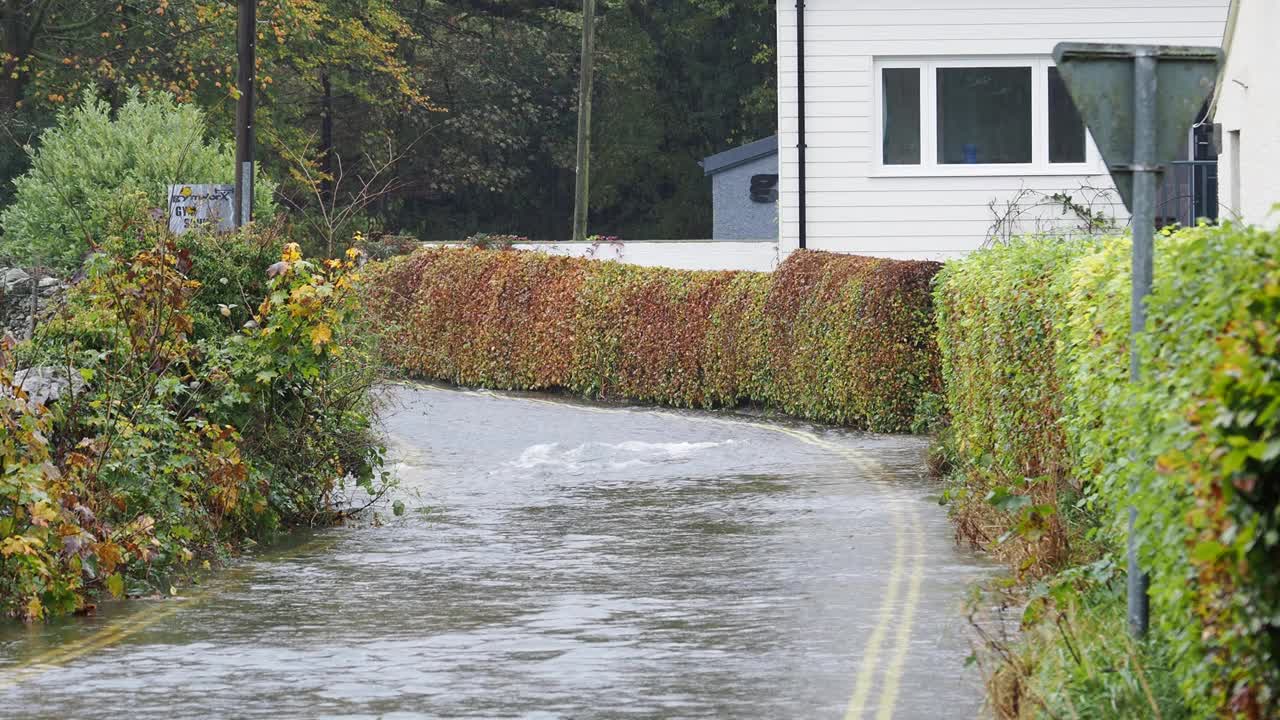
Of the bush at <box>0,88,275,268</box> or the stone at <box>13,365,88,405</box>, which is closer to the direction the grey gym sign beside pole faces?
the stone

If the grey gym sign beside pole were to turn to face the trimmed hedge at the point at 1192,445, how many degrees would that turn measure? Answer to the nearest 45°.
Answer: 0° — it already faces it

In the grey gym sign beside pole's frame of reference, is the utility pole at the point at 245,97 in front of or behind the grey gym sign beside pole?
behind

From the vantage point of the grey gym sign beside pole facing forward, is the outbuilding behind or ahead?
behind

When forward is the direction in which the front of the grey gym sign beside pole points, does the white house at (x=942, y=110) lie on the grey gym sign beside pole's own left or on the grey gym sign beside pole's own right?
on the grey gym sign beside pole's own left

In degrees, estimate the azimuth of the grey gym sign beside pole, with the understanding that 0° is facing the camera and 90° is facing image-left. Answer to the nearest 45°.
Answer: approximately 0°

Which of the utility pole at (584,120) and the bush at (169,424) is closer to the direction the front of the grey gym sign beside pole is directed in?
the bush

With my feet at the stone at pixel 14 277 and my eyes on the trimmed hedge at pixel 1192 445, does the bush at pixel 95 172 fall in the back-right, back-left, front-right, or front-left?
back-left

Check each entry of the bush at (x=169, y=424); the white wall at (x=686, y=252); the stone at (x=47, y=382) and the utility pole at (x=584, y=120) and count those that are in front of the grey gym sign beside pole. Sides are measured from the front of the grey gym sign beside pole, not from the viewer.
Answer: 2

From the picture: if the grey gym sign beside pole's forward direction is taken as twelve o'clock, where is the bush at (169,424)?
The bush is roughly at 12 o'clock from the grey gym sign beside pole.

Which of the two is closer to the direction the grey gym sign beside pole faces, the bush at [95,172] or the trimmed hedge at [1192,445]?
the trimmed hedge

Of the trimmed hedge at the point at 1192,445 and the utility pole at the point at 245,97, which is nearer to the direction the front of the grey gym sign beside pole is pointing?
the trimmed hedge
